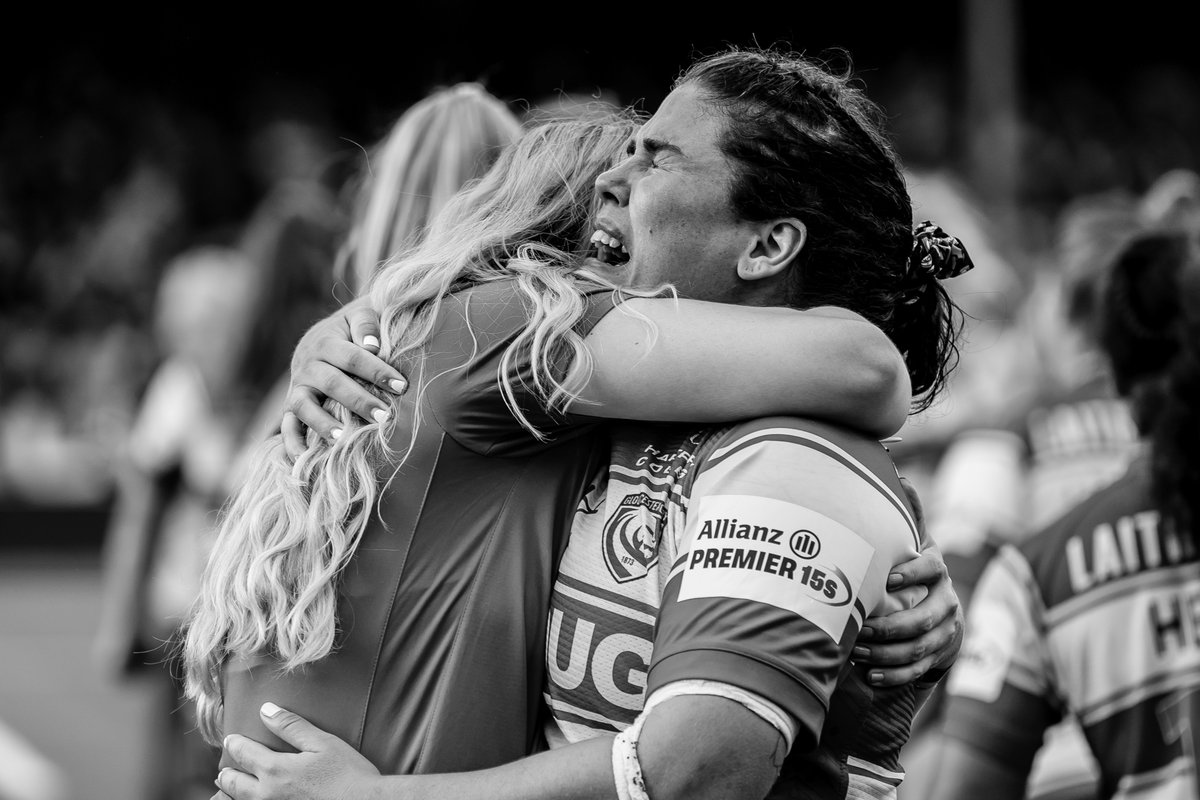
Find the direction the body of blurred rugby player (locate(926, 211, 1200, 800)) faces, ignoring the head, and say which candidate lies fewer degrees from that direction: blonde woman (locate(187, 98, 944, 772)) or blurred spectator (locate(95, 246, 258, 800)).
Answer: the blurred spectator

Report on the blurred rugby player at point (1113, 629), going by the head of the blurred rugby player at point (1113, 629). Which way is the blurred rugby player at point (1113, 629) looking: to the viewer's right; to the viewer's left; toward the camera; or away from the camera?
away from the camera

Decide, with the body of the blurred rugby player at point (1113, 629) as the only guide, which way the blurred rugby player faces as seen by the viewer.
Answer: away from the camera

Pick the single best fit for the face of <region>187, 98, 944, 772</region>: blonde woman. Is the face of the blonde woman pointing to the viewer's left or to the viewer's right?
to the viewer's right

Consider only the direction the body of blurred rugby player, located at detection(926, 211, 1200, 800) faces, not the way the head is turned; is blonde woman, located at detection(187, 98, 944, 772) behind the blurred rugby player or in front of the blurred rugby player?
behind
